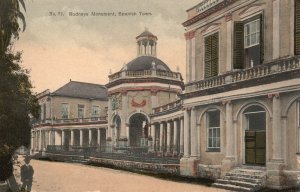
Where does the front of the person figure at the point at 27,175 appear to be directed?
toward the camera

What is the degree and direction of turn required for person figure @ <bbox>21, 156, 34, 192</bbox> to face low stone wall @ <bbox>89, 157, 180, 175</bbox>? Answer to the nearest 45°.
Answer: approximately 135° to its left

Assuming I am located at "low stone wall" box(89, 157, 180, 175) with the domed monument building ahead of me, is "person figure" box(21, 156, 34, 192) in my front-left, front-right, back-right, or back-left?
back-left
